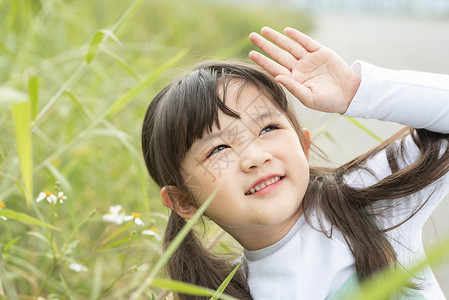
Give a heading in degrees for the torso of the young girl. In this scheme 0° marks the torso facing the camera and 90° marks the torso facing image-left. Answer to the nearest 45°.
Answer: approximately 0°

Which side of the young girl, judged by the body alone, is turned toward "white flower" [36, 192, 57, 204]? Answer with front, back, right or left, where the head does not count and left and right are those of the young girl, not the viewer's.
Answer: right
